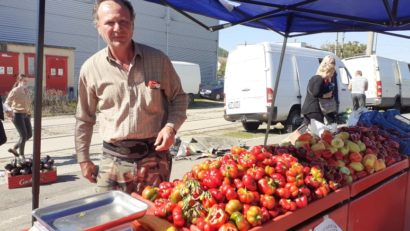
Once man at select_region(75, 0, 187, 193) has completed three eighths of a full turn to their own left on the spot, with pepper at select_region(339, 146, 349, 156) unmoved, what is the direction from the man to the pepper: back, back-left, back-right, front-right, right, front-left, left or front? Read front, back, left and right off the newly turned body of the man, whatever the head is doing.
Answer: front-right

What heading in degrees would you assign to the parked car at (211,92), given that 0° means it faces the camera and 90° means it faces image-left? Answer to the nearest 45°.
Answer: approximately 45°

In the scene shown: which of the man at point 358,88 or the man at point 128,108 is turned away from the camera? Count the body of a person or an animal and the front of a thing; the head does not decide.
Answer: the man at point 358,88

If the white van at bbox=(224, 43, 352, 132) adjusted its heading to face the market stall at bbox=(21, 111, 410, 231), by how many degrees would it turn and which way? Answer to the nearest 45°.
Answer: approximately 135° to its right

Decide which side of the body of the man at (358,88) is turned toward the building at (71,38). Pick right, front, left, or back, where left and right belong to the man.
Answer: left

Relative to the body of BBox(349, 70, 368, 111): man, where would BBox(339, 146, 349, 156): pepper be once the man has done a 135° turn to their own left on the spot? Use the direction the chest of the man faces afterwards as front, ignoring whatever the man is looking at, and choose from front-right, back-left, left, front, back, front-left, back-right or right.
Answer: front-left

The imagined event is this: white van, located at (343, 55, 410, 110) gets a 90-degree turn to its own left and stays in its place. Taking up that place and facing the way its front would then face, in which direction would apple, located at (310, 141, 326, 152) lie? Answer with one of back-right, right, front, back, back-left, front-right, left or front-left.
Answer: back-left

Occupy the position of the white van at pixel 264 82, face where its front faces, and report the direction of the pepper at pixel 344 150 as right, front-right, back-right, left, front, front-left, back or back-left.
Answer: back-right

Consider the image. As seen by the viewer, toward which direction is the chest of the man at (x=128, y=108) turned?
toward the camera

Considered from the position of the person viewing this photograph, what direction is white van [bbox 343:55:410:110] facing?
facing away from the viewer and to the right of the viewer

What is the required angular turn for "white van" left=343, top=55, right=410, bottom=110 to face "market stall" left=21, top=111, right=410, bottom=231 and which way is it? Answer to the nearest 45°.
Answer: approximately 135° to its right

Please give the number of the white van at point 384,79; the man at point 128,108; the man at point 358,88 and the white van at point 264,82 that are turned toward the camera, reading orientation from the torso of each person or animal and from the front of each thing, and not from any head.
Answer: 1

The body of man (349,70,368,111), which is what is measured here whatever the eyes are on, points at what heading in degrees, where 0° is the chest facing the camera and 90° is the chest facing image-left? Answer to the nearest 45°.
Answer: approximately 180°

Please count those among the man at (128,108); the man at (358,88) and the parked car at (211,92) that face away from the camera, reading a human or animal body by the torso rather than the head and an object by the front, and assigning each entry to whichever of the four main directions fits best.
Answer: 1

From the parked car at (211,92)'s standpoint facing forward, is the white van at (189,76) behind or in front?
in front

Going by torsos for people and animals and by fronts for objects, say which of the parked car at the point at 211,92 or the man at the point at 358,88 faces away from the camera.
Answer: the man
